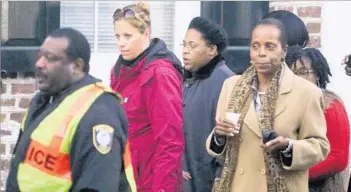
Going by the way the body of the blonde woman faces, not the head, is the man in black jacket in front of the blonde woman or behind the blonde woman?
in front

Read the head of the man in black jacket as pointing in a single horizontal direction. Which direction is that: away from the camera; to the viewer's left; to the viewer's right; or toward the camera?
to the viewer's left

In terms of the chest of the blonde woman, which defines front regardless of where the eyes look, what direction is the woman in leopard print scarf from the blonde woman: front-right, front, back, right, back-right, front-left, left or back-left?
left

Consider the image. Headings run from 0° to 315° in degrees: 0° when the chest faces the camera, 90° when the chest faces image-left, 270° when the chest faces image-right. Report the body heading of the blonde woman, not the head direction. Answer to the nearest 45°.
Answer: approximately 45°

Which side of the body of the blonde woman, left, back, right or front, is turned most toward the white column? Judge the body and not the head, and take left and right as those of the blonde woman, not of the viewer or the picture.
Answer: back

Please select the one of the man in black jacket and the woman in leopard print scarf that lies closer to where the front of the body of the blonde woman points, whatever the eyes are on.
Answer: the man in black jacket

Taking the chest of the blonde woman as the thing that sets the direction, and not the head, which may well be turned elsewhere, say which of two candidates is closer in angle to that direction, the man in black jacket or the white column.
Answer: the man in black jacket
